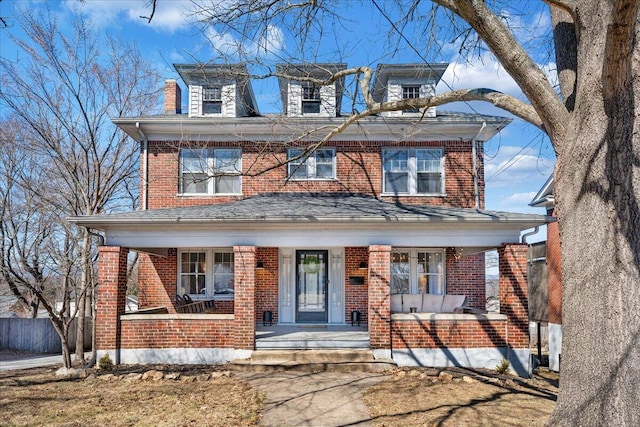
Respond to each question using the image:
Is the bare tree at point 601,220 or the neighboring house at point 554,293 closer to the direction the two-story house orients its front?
the bare tree

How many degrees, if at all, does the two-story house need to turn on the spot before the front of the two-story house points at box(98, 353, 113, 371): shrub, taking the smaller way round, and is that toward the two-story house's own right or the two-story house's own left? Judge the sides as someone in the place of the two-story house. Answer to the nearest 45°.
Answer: approximately 45° to the two-story house's own right

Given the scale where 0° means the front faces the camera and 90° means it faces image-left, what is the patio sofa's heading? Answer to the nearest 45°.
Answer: approximately 0°

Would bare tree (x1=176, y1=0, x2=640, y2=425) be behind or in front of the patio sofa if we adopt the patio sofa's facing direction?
in front

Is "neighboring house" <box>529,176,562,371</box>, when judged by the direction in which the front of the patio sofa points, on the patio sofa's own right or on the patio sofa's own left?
on the patio sofa's own left

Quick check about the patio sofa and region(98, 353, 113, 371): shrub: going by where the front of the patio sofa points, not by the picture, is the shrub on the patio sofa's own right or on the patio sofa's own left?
on the patio sofa's own right

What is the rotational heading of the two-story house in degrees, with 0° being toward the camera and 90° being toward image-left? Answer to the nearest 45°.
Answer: approximately 0°

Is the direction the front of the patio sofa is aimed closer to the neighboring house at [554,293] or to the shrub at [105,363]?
the shrub

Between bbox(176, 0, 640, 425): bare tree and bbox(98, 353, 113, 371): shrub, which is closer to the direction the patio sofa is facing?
the bare tree

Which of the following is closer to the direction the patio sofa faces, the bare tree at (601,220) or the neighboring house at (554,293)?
the bare tree

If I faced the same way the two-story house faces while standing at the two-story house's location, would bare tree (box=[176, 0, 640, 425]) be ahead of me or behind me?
ahead
